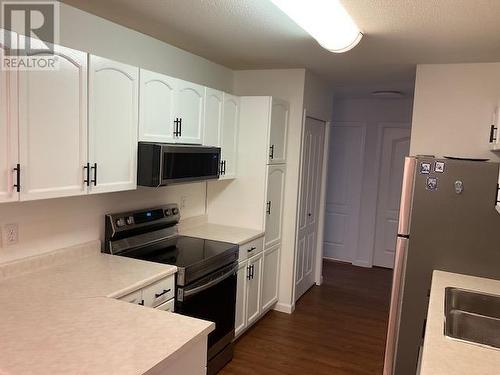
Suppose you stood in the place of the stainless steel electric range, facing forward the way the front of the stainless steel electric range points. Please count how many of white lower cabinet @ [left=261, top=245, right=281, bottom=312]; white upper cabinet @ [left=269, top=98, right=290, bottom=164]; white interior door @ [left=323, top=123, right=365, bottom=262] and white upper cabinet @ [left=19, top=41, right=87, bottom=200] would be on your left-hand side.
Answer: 3

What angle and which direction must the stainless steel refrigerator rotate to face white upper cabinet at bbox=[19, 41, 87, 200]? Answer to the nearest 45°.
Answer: approximately 45° to its left

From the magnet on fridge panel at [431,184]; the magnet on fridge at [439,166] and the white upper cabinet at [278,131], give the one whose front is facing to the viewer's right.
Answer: the white upper cabinet

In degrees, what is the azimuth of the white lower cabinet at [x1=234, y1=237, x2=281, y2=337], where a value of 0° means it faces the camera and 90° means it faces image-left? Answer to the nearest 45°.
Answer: approximately 315°

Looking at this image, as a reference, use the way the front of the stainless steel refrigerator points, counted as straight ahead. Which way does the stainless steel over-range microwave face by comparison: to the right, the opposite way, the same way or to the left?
the opposite way
